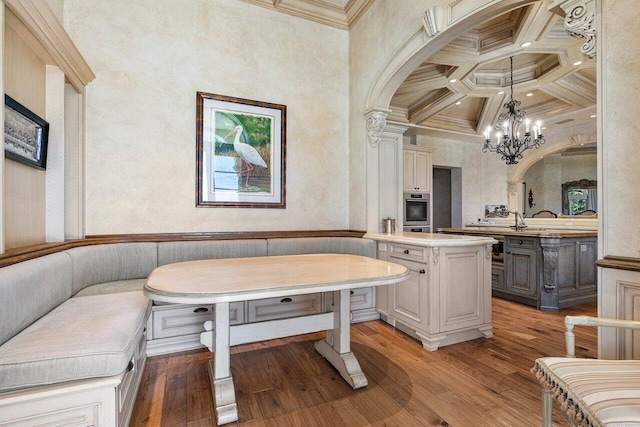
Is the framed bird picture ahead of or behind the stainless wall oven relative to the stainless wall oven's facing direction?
ahead

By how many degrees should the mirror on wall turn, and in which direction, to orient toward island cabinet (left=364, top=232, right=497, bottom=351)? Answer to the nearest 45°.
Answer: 0° — it already faces it

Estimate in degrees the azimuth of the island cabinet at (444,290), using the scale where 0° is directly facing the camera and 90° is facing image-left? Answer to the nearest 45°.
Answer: approximately 45°

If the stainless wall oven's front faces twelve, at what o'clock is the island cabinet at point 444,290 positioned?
The island cabinet is roughly at 12 o'clock from the stainless wall oven.

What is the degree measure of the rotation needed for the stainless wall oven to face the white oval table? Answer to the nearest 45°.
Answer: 0° — it already faces it

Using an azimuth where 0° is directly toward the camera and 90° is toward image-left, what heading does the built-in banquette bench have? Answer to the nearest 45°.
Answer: approximately 315°

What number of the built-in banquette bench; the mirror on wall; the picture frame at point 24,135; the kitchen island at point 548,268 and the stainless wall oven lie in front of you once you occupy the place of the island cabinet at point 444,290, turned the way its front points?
2

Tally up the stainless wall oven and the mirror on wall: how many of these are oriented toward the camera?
2

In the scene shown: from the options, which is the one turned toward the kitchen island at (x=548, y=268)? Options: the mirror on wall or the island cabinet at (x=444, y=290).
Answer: the mirror on wall

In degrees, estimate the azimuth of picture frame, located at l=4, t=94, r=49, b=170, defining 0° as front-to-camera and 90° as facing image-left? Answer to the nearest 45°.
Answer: approximately 315°
